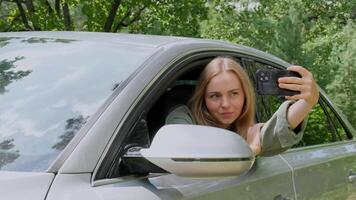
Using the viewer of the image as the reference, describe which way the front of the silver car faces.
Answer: facing the viewer and to the left of the viewer

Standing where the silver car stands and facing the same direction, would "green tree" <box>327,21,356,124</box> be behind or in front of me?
behind
